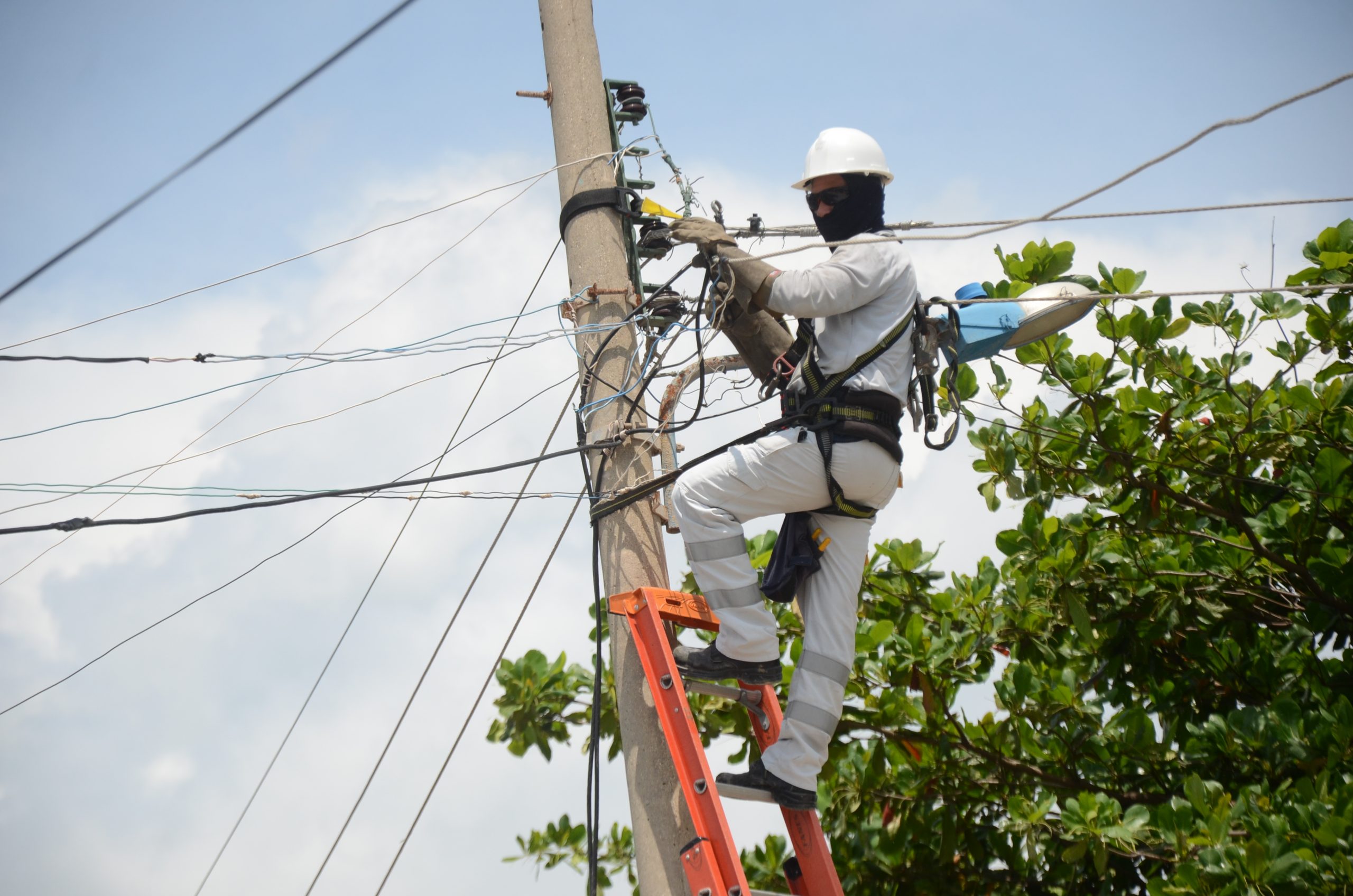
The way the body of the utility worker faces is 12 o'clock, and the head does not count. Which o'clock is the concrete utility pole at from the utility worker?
The concrete utility pole is roughly at 12 o'clock from the utility worker.

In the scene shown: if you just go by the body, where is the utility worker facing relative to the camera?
to the viewer's left

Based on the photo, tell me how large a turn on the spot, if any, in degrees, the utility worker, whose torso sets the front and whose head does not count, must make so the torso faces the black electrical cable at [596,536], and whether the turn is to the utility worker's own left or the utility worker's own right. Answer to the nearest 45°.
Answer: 0° — they already face it

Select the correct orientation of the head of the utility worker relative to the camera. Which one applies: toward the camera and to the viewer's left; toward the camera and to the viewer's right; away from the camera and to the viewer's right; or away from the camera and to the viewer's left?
toward the camera and to the viewer's left
